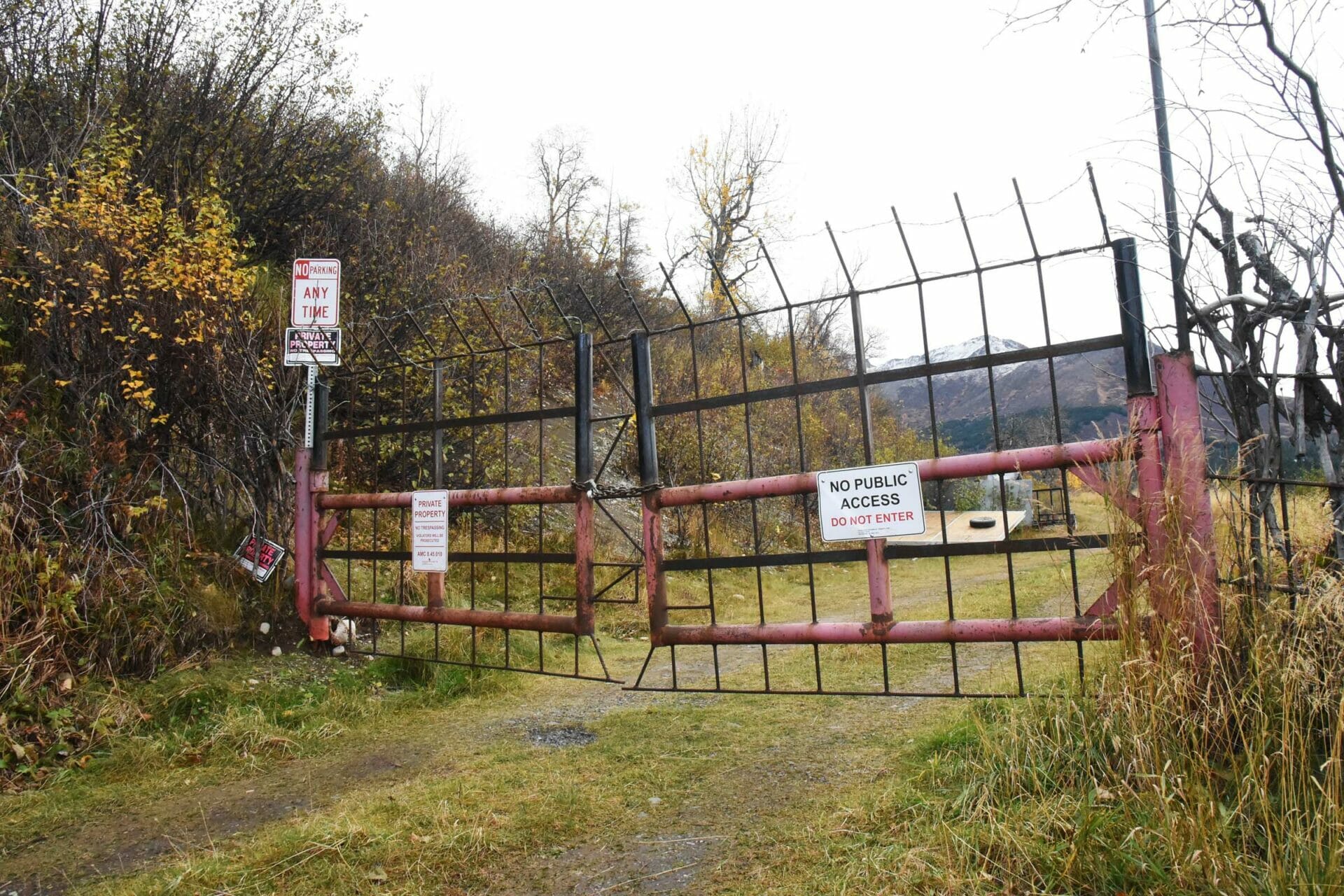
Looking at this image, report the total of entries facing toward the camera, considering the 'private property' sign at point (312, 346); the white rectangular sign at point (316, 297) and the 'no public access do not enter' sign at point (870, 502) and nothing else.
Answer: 3

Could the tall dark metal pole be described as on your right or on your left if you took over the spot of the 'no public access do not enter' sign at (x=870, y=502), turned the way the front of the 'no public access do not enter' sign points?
on your left

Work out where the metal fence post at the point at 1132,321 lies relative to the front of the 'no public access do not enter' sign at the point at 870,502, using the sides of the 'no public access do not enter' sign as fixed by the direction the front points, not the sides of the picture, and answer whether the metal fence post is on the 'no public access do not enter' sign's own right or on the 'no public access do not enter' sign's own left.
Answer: on the 'no public access do not enter' sign's own left

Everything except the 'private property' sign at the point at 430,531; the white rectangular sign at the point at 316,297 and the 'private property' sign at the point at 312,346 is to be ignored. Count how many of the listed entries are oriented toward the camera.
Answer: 3

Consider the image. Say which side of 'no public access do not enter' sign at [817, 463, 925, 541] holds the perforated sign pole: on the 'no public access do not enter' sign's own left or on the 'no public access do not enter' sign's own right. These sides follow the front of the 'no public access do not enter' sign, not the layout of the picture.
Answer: on the 'no public access do not enter' sign's own right

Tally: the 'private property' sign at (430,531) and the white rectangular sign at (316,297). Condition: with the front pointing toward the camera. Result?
2

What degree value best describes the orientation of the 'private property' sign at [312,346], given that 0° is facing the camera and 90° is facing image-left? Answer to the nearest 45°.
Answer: approximately 0°

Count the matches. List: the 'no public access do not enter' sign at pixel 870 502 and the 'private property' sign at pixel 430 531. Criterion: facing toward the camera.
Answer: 2

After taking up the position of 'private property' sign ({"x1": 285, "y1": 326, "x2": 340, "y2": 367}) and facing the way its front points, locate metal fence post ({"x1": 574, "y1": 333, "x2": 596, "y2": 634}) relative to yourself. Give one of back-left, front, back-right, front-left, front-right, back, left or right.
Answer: front-left

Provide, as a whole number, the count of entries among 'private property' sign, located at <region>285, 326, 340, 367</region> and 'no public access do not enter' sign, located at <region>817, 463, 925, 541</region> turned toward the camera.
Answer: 2

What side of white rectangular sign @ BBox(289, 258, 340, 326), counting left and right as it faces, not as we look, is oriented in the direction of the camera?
front

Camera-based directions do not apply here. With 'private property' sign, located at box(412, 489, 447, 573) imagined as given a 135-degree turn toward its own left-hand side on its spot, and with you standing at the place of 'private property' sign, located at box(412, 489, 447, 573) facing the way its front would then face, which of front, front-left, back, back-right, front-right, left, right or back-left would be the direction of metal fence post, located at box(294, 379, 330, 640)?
left

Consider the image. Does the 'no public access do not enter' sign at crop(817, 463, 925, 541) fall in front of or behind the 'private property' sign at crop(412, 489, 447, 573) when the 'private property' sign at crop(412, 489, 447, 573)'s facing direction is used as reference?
in front

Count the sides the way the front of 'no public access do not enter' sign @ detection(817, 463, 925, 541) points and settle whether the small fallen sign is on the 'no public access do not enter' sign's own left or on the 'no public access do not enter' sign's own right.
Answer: on the 'no public access do not enter' sign's own right
